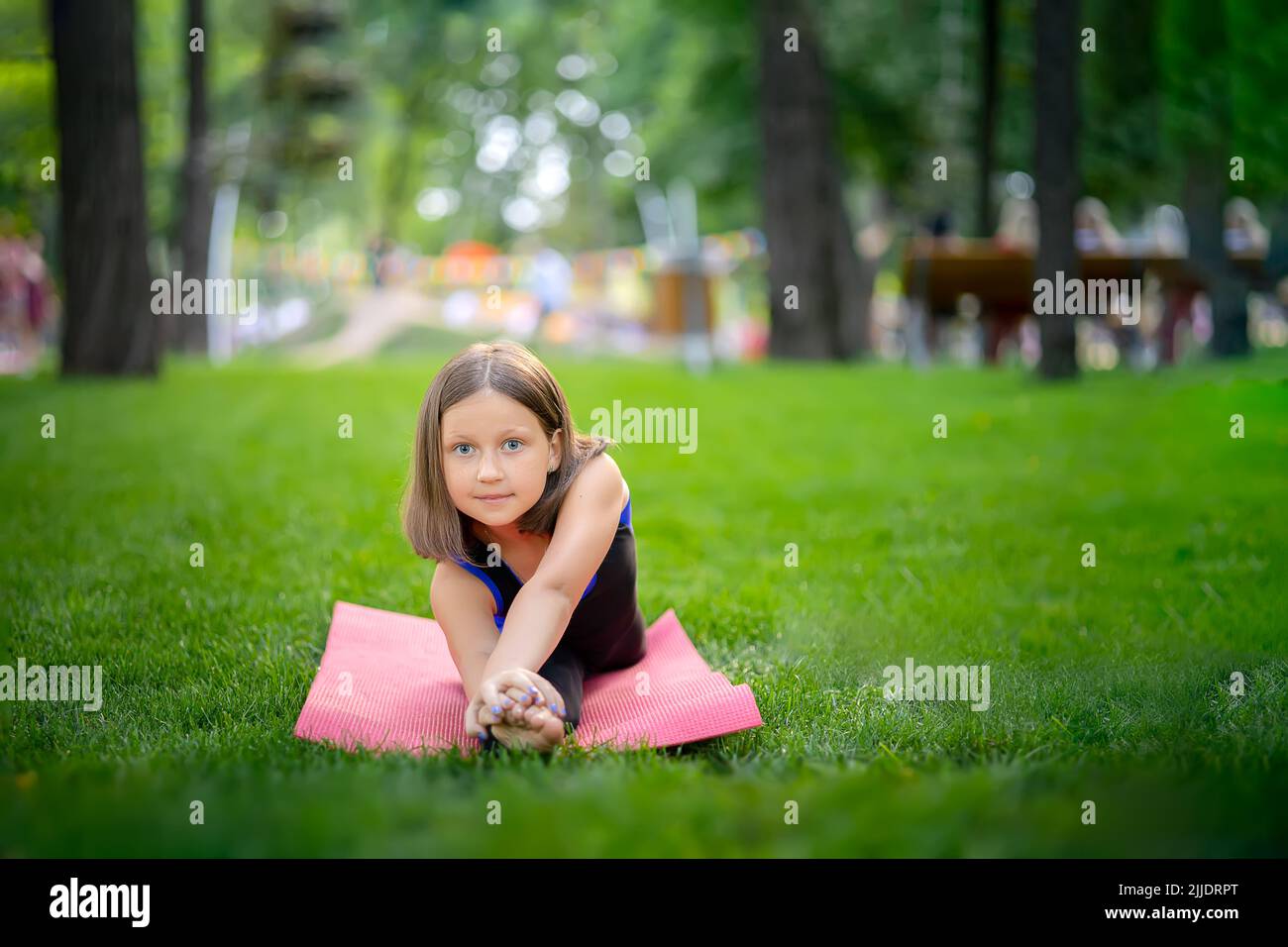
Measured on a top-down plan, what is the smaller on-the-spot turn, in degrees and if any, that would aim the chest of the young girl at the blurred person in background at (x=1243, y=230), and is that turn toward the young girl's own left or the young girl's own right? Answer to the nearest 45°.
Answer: approximately 135° to the young girl's own left

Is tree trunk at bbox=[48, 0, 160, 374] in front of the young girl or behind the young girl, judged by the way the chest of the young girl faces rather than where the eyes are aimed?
behind

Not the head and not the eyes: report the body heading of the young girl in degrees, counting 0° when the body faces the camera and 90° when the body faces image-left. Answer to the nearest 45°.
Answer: approximately 0°

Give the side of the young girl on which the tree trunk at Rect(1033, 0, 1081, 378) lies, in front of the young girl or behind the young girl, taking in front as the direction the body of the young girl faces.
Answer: behind

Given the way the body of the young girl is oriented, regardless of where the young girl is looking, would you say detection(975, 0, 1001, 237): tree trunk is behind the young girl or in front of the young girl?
behind

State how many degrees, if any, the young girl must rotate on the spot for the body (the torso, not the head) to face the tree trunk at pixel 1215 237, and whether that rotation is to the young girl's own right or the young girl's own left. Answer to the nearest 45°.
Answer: approximately 135° to the young girl's own left
